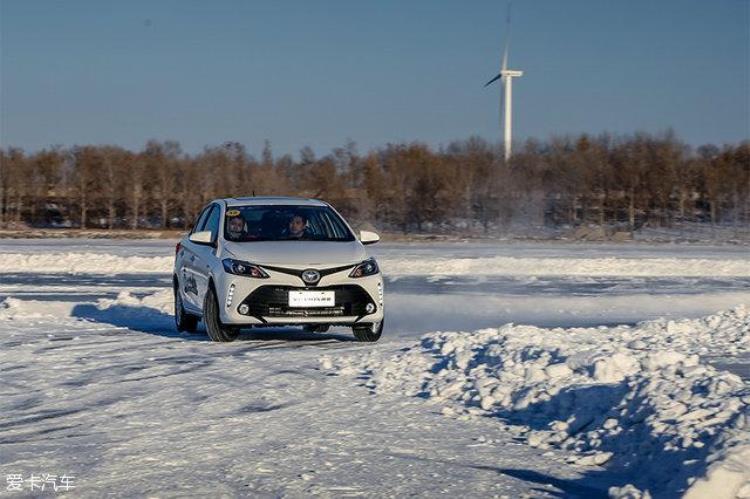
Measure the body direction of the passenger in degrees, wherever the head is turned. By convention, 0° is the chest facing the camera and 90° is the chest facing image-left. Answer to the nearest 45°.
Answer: approximately 0°

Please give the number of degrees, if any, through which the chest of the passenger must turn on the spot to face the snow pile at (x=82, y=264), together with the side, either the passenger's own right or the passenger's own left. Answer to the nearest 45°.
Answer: approximately 180°

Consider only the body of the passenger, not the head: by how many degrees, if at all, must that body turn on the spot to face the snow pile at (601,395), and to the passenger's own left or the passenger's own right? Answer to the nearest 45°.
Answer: approximately 45° to the passenger's own left

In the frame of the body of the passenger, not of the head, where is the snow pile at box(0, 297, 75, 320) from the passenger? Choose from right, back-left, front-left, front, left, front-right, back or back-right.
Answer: back-right

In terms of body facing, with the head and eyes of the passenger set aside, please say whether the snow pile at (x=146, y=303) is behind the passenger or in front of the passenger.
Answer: behind

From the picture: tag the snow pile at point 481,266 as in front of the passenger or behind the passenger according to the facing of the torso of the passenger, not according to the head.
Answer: behind
